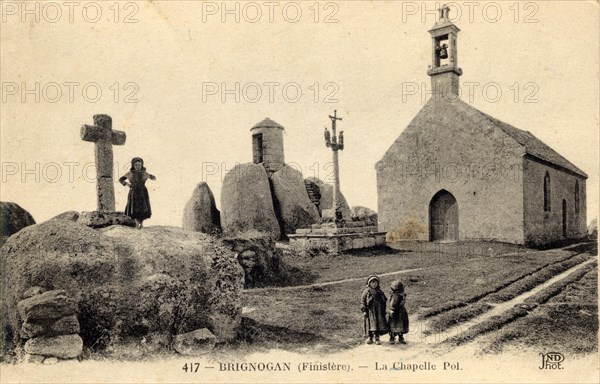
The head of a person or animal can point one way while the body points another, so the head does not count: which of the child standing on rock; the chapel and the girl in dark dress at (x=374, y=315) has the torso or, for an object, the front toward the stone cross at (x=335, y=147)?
the chapel

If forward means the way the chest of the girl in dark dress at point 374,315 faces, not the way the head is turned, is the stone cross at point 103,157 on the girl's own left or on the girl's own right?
on the girl's own right

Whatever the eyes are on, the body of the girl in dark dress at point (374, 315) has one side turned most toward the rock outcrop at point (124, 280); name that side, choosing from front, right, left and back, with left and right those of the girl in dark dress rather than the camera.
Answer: right

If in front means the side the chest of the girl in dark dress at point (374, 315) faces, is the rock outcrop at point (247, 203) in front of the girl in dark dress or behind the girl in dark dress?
behind

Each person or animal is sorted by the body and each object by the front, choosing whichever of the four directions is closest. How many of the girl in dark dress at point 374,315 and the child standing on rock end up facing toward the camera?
2

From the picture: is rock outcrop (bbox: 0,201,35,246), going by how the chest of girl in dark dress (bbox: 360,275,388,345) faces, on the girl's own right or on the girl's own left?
on the girl's own right

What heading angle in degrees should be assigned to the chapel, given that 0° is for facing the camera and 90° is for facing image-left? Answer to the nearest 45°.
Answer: approximately 45°

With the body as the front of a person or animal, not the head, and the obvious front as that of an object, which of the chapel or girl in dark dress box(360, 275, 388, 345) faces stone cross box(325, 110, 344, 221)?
the chapel

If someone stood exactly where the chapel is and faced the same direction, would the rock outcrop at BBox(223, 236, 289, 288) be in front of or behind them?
in front

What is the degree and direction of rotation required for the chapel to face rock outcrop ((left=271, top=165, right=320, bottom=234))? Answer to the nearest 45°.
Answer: approximately 45° to its right
